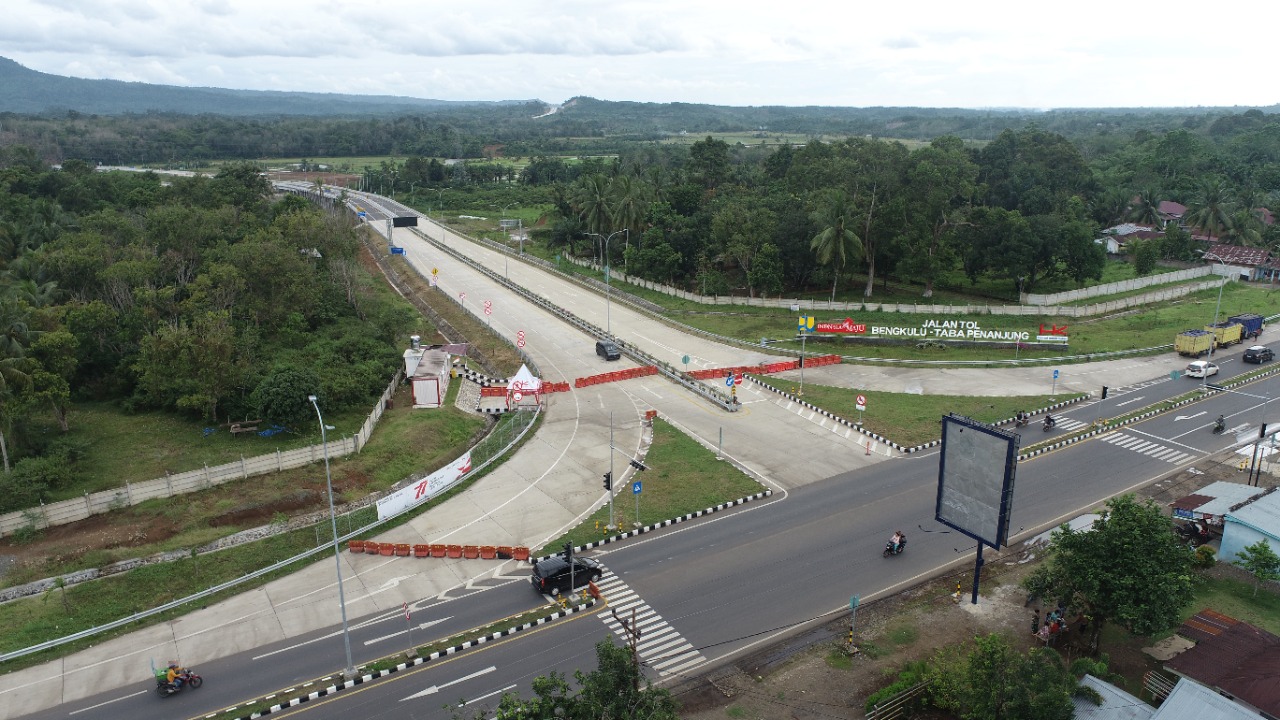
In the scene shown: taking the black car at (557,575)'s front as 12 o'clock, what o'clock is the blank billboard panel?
The blank billboard panel is roughly at 2 o'clock from the black car.

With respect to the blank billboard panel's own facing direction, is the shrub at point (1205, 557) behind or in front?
behind

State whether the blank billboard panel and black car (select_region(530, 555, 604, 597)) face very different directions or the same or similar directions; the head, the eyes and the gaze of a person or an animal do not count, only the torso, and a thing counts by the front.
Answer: very different directions

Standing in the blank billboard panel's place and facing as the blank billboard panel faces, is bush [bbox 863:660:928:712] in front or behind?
in front

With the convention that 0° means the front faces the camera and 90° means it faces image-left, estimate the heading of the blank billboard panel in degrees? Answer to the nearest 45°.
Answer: approximately 45°

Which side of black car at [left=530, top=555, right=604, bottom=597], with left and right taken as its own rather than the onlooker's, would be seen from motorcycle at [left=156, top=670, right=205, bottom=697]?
back

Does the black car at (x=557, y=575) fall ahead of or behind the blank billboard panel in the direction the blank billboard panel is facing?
ahead

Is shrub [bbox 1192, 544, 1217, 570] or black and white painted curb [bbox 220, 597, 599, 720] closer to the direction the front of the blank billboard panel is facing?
the black and white painted curb

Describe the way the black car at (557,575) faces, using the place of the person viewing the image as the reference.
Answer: facing away from the viewer and to the right of the viewer

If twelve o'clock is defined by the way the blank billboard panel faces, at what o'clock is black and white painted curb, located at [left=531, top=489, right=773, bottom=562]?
The black and white painted curb is roughly at 2 o'clock from the blank billboard panel.

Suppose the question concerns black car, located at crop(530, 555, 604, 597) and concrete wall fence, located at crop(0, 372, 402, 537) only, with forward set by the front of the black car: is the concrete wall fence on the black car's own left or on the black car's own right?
on the black car's own left

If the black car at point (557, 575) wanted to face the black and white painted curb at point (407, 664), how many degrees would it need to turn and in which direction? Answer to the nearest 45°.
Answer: approximately 180°

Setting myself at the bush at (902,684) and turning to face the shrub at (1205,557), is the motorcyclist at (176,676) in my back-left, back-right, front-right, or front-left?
back-left

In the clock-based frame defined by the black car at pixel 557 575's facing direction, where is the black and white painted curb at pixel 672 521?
The black and white painted curb is roughly at 12 o'clock from the black car.
